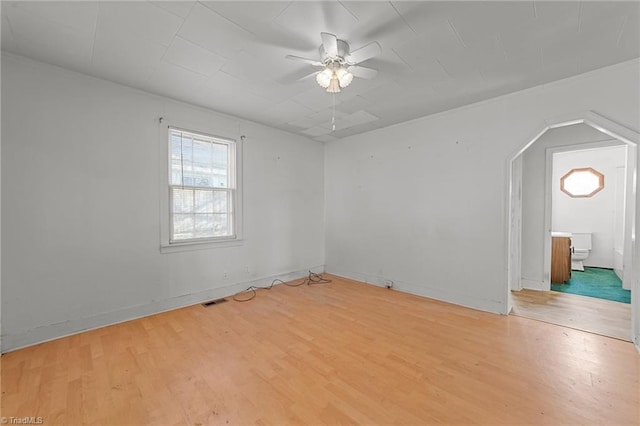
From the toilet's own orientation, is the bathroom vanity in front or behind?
in front

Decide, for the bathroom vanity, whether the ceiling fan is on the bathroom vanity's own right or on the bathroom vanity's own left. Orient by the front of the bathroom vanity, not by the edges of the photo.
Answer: on the bathroom vanity's own right

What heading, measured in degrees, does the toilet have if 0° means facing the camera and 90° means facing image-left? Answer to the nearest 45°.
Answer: approximately 0°

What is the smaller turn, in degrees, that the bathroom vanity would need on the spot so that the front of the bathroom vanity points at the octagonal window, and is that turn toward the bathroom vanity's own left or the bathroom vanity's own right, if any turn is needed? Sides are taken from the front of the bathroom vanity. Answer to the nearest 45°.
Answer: approximately 90° to the bathroom vanity's own left

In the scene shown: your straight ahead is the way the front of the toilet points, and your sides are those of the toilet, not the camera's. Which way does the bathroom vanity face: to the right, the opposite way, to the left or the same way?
to the left

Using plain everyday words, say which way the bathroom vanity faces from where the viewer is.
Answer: facing to the right of the viewer

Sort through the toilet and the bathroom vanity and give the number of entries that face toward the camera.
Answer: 1
